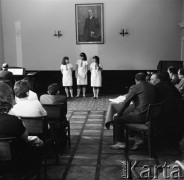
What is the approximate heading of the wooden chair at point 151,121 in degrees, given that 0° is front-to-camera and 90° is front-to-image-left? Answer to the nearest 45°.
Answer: approximately 135°

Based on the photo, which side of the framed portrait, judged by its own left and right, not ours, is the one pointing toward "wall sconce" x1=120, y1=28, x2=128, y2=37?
left

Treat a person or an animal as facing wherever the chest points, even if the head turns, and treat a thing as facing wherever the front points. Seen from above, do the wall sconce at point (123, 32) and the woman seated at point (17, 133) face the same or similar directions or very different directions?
very different directions

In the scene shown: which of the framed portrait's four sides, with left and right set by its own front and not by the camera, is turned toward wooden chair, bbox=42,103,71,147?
front

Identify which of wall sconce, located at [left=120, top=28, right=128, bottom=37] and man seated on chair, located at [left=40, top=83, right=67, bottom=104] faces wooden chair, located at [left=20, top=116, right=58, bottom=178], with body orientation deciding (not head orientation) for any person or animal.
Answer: the wall sconce

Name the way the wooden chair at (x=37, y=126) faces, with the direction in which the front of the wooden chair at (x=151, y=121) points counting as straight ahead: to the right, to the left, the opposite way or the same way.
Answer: to the right

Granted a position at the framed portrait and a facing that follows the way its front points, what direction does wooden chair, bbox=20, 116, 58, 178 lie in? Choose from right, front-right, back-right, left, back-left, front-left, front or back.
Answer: front

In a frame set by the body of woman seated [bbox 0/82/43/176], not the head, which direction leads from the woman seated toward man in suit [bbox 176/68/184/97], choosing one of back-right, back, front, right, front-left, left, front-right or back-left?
front

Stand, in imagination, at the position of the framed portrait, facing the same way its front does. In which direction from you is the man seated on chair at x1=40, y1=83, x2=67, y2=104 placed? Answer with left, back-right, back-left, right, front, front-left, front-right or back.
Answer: front

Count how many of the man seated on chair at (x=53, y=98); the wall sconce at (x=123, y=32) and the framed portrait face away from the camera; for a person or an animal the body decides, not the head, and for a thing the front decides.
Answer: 1

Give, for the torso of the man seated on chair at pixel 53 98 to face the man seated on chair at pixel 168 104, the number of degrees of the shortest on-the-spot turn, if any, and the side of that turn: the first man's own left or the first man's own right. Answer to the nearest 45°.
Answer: approximately 90° to the first man's own right

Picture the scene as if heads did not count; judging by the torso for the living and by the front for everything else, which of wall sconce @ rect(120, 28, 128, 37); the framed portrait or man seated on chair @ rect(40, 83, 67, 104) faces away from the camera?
the man seated on chair

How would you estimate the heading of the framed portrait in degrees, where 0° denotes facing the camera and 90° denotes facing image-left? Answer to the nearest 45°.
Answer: approximately 0°

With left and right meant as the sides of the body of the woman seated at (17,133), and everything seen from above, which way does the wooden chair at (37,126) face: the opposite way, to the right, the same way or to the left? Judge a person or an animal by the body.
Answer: the same way

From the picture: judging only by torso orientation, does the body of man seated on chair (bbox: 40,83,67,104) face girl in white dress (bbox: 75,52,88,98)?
yes

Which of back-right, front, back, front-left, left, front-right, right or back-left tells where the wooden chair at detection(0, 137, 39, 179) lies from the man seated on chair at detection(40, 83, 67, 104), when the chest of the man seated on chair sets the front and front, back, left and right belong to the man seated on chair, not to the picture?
back

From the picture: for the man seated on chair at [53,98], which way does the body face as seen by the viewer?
away from the camera

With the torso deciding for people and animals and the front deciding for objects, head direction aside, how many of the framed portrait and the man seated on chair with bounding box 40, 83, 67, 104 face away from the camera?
1

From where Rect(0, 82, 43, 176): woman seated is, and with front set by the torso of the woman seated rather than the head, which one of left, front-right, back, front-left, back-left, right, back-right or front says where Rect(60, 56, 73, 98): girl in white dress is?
front-left

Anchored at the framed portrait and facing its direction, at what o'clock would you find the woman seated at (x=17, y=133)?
The woman seated is roughly at 12 o'clock from the framed portrait.
